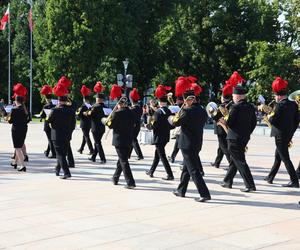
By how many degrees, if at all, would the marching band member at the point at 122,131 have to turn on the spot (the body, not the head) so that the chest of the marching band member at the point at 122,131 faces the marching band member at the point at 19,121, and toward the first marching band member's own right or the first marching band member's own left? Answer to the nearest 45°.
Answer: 0° — they already face them

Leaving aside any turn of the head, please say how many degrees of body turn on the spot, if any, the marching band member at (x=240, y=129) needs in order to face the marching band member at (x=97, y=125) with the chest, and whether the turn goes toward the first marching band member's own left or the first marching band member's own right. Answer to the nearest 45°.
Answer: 0° — they already face them

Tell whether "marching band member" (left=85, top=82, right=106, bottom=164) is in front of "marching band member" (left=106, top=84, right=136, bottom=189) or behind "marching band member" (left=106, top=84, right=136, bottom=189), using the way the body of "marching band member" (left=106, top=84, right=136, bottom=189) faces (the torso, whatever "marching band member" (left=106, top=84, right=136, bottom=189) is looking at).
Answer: in front

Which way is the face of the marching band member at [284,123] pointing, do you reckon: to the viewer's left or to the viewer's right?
to the viewer's left
